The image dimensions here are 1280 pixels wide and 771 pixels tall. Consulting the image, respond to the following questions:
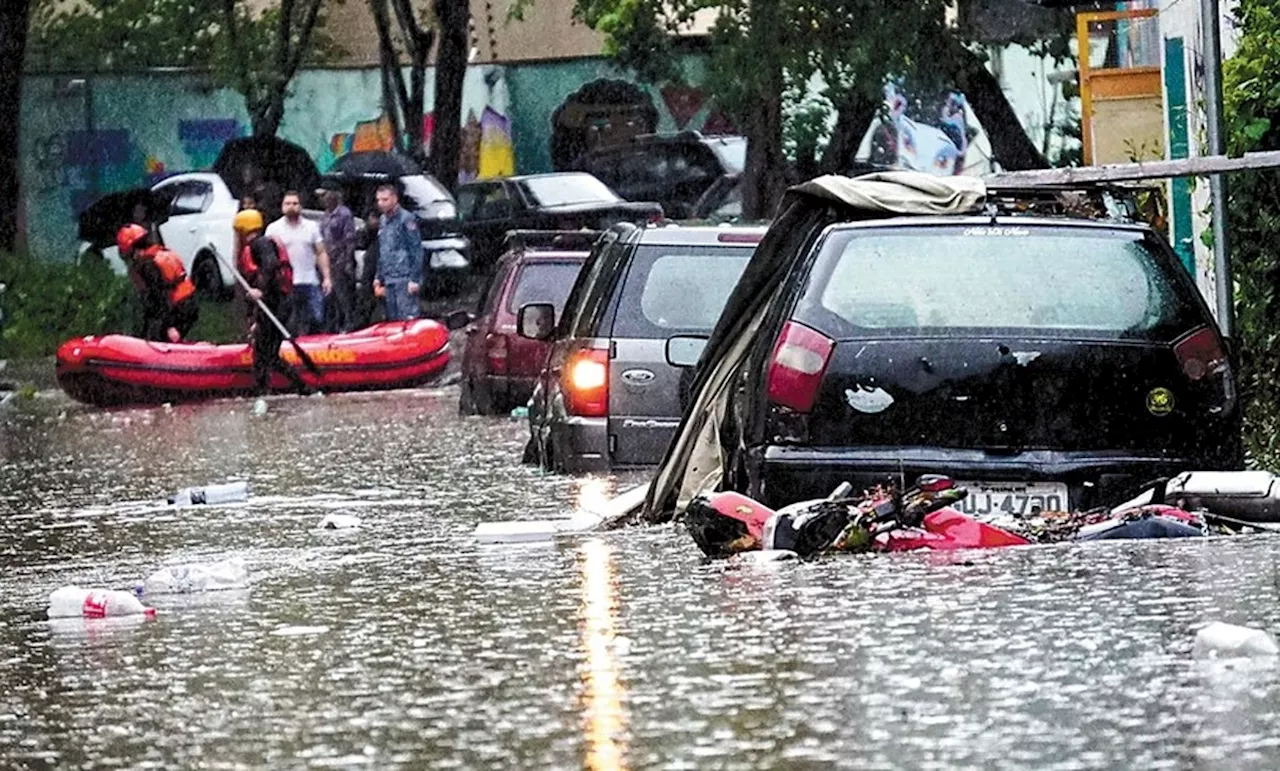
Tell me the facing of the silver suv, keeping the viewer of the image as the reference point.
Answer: facing away from the viewer

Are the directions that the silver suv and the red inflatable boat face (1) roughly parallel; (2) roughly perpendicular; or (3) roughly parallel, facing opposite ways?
roughly perpendicular

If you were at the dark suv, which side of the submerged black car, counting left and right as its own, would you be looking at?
front

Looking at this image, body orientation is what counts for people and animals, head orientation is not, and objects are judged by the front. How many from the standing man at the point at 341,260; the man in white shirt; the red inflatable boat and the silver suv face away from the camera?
1

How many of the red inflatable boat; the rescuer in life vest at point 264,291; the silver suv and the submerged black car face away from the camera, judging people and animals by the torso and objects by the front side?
2

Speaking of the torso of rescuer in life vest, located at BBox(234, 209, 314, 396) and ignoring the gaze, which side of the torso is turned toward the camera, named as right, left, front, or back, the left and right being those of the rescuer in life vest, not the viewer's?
left

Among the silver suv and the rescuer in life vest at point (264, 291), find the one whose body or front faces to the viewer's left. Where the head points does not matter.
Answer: the rescuer in life vest

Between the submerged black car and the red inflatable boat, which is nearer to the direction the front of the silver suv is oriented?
the red inflatable boat

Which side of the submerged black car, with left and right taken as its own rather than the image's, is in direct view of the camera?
back
